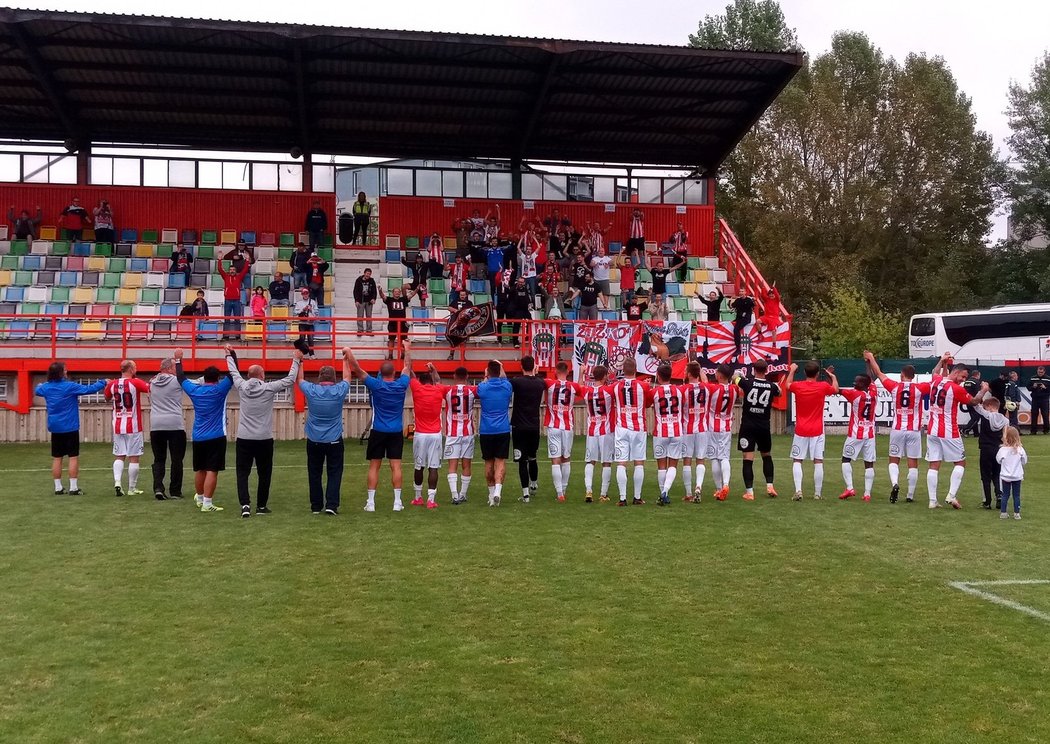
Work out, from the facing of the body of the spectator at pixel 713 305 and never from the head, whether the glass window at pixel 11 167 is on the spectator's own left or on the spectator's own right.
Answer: on the spectator's own right

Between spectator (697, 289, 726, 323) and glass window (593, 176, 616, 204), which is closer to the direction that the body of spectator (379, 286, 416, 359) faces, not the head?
the spectator

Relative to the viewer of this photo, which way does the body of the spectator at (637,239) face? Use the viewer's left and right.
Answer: facing the viewer

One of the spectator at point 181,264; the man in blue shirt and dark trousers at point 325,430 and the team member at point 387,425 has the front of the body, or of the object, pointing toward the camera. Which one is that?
the spectator at point 181,264

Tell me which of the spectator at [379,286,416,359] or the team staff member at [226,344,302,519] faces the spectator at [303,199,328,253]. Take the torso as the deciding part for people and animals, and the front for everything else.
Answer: the team staff member at [226,344,302,519]

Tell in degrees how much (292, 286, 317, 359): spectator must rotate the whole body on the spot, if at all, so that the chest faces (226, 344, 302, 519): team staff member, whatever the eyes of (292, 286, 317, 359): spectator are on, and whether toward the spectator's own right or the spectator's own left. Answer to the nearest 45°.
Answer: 0° — they already face them

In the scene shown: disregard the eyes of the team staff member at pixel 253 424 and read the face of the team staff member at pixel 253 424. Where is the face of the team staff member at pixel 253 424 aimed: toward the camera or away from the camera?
away from the camera

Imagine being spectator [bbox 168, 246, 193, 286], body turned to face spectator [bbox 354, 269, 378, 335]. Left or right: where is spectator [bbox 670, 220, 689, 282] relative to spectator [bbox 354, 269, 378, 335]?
left

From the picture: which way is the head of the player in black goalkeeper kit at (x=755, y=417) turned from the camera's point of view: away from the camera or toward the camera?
away from the camera

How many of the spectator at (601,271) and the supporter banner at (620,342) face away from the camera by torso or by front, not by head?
0

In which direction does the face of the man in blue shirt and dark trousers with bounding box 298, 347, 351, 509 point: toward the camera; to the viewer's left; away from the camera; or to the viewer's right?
away from the camera

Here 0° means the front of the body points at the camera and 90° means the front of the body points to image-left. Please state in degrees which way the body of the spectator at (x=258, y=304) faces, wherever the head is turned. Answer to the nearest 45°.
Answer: approximately 0°

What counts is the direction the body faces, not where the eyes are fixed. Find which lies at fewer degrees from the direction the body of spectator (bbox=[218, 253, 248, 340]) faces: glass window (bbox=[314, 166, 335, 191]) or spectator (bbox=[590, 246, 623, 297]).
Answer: the spectator

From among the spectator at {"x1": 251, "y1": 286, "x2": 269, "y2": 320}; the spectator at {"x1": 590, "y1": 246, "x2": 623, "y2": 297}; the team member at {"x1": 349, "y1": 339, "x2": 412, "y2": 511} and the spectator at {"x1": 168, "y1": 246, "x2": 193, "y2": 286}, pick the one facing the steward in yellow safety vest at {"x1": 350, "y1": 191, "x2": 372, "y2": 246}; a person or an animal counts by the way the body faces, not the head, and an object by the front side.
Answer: the team member at {"x1": 349, "y1": 339, "x2": 412, "y2": 511}

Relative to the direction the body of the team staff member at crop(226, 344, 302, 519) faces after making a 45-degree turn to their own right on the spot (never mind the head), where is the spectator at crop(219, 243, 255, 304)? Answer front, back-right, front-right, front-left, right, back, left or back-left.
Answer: front-left

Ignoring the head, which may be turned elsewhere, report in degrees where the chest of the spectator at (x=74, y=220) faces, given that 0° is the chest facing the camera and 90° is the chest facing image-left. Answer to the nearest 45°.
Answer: approximately 0°

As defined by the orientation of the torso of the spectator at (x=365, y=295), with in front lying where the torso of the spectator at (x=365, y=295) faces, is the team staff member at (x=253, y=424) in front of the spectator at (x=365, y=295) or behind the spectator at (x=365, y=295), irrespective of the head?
in front

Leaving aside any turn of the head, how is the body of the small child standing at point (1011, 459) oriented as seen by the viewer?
away from the camera

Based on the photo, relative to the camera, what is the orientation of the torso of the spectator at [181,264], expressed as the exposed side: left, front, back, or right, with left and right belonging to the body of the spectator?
front

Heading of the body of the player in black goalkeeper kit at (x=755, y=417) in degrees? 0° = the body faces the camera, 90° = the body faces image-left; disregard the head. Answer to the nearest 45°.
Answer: approximately 180°

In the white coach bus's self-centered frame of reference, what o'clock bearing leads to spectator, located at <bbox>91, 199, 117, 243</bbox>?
The spectator is roughly at 6 o'clock from the white coach bus.

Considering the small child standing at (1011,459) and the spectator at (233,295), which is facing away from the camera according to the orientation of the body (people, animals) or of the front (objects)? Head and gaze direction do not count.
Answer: the small child standing
